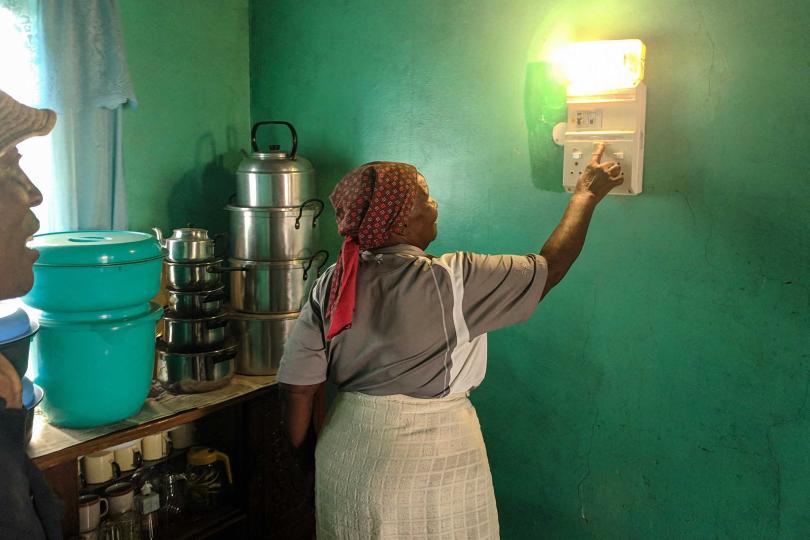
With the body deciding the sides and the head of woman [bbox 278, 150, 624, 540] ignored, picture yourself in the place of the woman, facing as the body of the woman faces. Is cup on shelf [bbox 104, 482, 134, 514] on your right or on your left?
on your left

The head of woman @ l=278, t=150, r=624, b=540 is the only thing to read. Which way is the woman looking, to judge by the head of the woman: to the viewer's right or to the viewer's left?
to the viewer's right

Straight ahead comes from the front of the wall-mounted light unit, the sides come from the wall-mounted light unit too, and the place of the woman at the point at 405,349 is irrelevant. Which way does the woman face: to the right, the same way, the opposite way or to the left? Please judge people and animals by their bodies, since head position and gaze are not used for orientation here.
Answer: the opposite way

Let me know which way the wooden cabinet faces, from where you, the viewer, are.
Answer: facing the viewer and to the right of the viewer

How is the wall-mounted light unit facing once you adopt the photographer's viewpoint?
facing the viewer and to the left of the viewer

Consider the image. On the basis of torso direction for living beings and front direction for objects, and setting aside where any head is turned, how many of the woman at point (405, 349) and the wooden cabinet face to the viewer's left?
0

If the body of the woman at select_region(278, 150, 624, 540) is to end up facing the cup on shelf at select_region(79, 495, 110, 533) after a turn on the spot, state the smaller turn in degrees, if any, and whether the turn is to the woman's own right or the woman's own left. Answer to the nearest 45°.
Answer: approximately 135° to the woman's own left

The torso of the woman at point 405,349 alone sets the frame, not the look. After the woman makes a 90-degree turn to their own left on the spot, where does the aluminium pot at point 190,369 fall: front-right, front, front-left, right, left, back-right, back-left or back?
front

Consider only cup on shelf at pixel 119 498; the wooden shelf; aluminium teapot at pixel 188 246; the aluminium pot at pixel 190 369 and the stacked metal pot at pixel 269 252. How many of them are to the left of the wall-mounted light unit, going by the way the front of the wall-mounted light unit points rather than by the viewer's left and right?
0

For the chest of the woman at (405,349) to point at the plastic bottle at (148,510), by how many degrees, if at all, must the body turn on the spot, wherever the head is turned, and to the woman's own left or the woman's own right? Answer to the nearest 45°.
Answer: approximately 90° to the woman's own left

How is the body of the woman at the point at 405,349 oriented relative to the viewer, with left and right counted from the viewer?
facing away from the viewer and to the right of the viewer

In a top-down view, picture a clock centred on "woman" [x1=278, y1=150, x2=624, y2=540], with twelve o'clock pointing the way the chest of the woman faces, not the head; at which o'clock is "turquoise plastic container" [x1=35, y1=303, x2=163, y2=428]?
The turquoise plastic container is roughly at 8 o'clock from the woman.

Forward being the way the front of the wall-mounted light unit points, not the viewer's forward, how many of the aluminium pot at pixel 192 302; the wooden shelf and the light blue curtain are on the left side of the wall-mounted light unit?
0

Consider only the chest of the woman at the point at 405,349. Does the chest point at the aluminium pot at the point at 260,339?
no

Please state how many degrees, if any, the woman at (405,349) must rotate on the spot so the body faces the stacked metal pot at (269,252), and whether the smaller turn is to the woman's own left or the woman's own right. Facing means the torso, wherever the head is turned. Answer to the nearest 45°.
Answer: approximately 90° to the woman's own left

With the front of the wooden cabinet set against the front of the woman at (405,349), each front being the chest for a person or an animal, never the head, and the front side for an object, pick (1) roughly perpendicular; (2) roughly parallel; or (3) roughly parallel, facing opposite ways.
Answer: roughly perpendicular

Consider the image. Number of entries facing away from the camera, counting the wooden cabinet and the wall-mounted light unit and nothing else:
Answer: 0

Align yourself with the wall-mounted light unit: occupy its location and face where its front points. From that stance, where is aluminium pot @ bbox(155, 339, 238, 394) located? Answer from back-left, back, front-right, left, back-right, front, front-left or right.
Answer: front-right

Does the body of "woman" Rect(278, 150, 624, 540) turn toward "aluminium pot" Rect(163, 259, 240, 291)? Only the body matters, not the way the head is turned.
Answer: no
